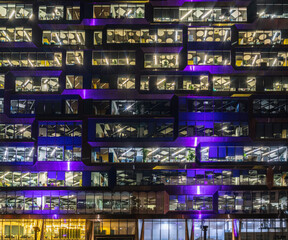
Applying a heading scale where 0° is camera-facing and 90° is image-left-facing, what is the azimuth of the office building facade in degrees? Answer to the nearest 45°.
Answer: approximately 0°
